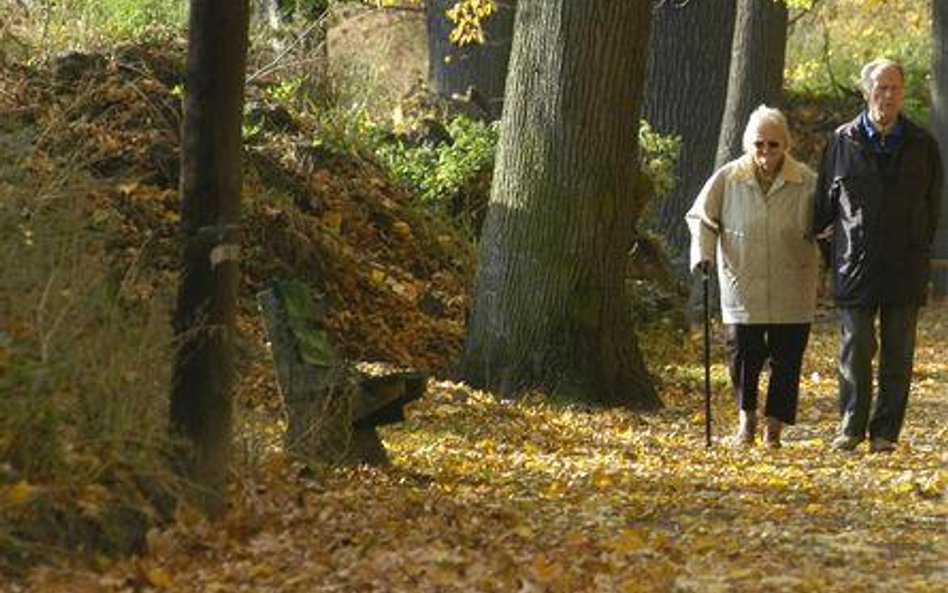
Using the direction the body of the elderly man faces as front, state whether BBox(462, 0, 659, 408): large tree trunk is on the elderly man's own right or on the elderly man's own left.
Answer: on the elderly man's own right

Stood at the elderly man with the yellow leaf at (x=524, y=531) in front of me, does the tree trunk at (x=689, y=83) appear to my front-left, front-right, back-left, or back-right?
back-right

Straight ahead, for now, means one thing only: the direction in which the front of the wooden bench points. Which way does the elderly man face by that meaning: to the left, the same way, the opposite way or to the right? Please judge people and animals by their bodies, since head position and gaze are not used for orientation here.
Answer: to the right

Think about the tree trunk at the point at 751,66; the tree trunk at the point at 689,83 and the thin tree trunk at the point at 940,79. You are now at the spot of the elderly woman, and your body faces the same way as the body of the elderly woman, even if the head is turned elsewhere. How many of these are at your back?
3

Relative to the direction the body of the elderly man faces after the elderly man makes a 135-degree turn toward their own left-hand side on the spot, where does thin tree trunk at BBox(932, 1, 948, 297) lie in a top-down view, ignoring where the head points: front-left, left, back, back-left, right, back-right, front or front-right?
front-left

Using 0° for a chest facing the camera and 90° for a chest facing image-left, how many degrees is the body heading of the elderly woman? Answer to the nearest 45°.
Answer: approximately 0°

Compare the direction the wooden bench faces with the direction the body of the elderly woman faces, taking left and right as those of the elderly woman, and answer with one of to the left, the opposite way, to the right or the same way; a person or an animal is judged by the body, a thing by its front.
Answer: to the left

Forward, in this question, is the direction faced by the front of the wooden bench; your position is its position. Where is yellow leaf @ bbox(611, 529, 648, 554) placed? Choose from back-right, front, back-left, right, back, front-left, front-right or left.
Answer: front-right

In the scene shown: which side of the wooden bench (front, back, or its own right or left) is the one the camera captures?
right
